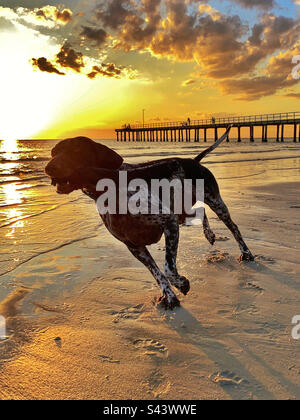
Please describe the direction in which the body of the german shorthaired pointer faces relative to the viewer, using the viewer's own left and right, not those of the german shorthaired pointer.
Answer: facing the viewer and to the left of the viewer
